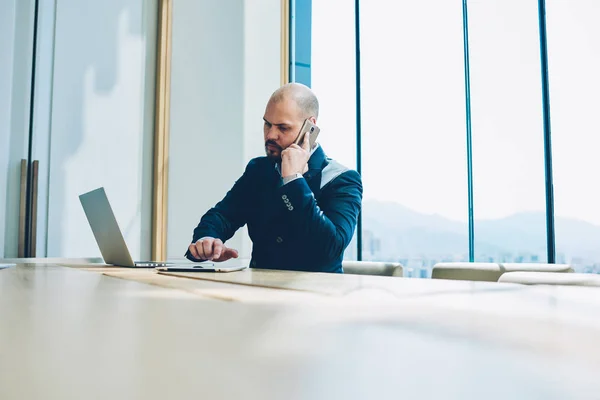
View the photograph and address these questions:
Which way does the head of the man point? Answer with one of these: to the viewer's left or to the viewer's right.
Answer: to the viewer's left

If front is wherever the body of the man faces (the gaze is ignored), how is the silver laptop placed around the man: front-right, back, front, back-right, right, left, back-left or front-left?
front

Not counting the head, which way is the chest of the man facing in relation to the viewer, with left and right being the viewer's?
facing the viewer and to the left of the viewer

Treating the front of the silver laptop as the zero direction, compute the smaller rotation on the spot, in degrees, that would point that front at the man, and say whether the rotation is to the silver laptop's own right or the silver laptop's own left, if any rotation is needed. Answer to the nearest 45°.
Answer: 0° — it already faces them

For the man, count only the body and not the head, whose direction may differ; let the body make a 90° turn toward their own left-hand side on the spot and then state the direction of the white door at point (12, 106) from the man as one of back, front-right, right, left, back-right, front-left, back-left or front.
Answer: back

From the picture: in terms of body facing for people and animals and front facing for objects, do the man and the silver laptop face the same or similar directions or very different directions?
very different directions

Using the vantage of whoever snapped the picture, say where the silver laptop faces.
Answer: facing away from the viewer and to the right of the viewer
